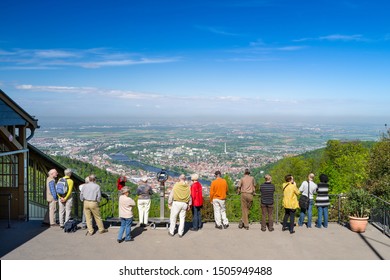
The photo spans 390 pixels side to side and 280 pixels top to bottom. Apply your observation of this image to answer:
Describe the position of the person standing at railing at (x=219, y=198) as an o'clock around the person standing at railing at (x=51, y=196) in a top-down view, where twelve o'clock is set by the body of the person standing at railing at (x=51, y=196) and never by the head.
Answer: the person standing at railing at (x=219, y=198) is roughly at 2 o'clock from the person standing at railing at (x=51, y=196).

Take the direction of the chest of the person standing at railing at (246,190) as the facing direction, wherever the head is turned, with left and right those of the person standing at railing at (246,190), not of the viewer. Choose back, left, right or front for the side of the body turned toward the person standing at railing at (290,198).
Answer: right

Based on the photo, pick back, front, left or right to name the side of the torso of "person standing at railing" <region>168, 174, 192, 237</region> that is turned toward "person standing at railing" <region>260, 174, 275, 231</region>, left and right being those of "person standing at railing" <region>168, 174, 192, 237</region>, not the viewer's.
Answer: right

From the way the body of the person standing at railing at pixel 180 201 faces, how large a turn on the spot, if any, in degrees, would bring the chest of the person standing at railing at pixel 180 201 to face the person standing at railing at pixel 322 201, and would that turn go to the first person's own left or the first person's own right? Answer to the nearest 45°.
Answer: approximately 90° to the first person's own right

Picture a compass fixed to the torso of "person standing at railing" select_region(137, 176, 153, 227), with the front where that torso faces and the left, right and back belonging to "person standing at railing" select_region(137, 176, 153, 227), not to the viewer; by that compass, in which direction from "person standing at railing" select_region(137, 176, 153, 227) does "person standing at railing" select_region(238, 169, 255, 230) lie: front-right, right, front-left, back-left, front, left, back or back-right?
right

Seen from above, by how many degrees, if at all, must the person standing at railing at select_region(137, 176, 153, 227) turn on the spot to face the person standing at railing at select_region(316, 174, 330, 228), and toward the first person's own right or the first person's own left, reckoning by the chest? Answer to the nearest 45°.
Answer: approximately 90° to the first person's own right

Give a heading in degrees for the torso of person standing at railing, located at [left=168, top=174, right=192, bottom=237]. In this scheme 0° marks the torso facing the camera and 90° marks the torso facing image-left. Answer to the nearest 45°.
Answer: approximately 180°

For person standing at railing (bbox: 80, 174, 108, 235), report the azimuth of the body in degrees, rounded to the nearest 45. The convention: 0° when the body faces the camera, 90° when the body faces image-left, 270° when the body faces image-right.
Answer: approximately 180°

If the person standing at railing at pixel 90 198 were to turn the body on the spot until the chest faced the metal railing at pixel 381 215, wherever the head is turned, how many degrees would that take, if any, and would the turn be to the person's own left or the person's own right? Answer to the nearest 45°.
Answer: approximately 90° to the person's own right

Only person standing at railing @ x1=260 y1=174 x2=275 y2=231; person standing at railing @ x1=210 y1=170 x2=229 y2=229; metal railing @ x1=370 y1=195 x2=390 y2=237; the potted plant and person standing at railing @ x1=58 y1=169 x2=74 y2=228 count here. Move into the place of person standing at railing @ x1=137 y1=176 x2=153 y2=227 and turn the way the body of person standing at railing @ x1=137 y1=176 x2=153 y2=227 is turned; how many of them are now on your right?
4

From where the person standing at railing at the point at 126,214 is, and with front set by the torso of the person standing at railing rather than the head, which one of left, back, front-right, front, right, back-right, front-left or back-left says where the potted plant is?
front-right

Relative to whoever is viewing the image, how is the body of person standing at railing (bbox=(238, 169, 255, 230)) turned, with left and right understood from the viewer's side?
facing away from the viewer

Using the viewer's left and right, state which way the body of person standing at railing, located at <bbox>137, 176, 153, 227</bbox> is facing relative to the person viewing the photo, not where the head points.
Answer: facing away from the viewer

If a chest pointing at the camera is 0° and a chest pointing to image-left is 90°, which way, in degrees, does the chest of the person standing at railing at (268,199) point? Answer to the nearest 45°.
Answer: approximately 180°

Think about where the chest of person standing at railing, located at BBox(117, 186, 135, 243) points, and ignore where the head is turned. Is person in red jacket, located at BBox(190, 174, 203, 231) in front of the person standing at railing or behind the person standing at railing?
in front
